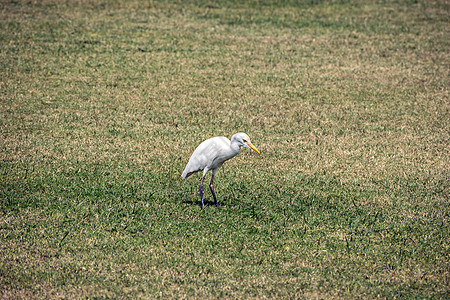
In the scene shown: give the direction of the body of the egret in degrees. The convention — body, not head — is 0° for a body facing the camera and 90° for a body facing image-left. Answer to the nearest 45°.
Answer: approximately 270°
